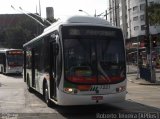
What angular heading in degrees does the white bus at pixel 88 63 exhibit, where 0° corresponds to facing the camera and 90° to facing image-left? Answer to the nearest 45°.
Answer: approximately 315°

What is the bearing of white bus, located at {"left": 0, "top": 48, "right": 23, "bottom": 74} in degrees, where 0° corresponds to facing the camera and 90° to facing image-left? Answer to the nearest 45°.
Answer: approximately 315°
